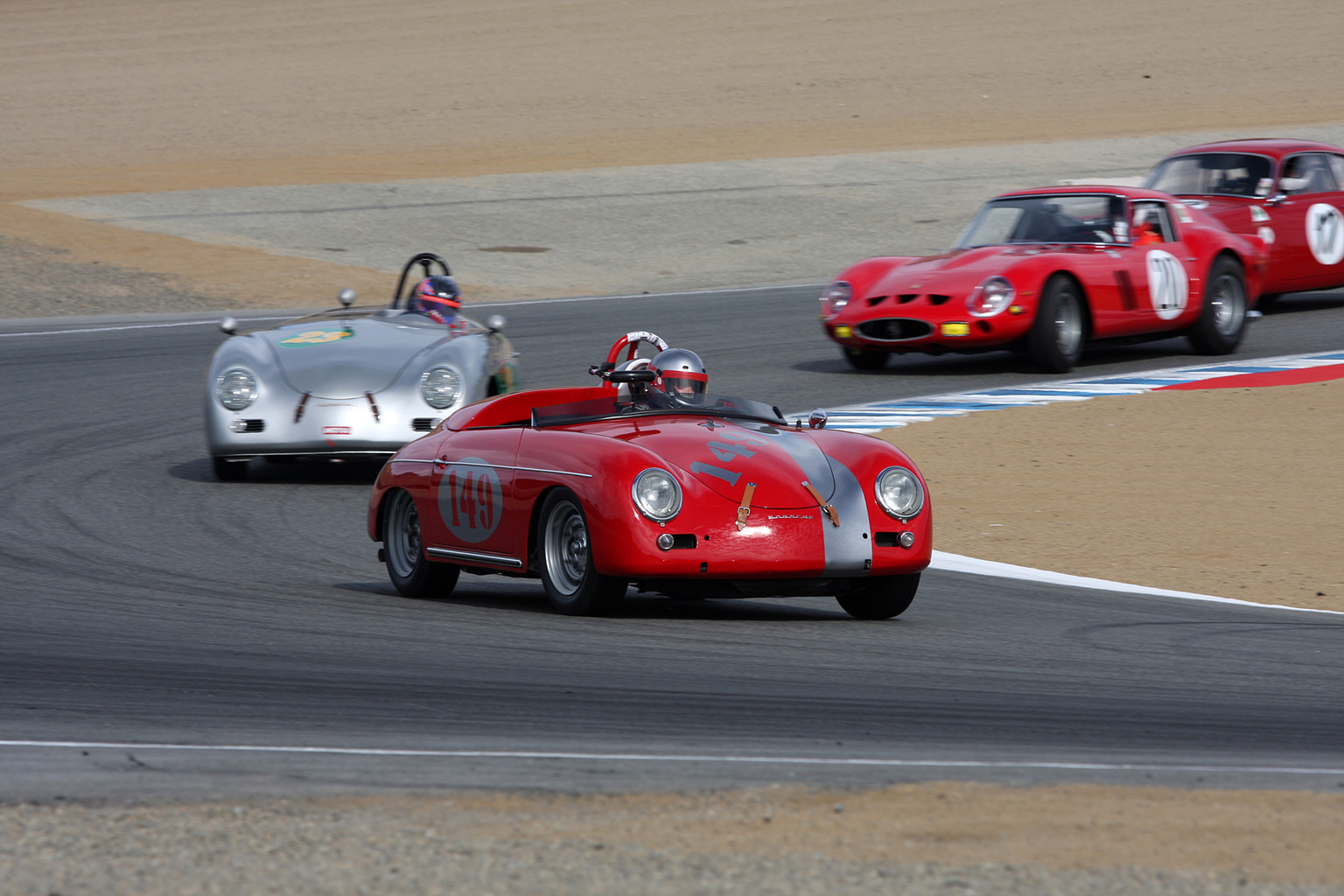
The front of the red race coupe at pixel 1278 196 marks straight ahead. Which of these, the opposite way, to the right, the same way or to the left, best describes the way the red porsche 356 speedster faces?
to the left

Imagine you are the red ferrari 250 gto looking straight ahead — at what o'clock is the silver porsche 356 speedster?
The silver porsche 356 speedster is roughly at 12 o'clock from the red ferrari 250 gto.

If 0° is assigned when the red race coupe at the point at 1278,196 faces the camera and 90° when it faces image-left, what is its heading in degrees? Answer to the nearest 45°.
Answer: approximately 45°

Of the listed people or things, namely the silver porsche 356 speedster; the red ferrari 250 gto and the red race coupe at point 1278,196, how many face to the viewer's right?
0

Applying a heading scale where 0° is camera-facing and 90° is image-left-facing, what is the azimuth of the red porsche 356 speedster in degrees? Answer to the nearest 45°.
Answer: approximately 315°

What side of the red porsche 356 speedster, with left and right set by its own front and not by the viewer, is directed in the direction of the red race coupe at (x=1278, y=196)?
left

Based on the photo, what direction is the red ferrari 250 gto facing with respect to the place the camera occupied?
facing the viewer and to the left of the viewer

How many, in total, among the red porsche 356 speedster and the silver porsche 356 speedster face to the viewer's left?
0

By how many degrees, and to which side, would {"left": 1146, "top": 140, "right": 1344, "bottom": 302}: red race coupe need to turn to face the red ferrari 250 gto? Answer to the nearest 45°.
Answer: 0° — it already faces it

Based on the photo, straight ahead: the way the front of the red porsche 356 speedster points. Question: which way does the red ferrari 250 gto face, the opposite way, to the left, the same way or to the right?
to the right

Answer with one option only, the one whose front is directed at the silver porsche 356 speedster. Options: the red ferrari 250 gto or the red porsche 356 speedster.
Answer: the red ferrari 250 gto

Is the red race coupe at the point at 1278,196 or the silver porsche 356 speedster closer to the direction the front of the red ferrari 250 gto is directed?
the silver porsche 356 speedster

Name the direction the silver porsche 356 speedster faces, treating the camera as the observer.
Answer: facing the viewer

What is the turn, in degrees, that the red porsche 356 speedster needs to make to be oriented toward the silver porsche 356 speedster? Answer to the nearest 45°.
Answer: approximately 180°

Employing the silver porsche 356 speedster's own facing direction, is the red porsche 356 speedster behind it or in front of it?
in front
